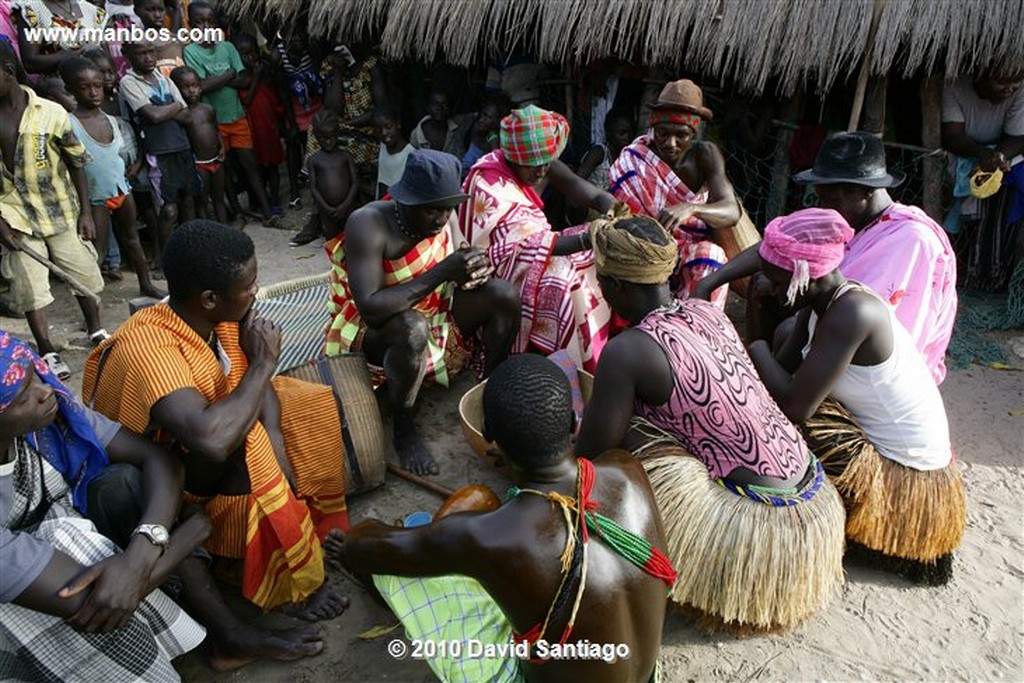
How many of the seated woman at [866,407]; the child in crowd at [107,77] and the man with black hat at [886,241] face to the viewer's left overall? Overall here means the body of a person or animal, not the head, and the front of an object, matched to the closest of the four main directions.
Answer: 2

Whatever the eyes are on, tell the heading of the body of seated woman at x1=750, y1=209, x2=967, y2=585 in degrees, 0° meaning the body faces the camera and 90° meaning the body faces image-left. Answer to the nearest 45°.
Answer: approximately 90°

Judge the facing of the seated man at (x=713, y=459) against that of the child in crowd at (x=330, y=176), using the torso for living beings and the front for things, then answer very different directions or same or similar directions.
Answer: very different directions

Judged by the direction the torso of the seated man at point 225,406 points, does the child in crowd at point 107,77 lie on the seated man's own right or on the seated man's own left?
on the seated man's own left

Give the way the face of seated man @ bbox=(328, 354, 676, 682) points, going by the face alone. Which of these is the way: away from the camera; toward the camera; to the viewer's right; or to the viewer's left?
away from the camera

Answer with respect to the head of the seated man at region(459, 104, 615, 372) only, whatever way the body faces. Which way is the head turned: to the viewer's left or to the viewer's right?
to the viewer's right

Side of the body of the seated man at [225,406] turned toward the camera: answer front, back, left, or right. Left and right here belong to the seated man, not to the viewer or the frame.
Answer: right

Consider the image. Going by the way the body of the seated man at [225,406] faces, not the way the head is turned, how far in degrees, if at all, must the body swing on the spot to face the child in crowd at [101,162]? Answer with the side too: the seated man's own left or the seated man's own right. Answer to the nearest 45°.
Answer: approximately 90° to the seated man's own left

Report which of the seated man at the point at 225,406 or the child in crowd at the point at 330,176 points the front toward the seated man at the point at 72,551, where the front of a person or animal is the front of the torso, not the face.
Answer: the child in crowd

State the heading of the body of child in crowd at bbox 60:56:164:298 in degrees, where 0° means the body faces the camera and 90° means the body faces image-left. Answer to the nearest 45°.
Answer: approximately 315°

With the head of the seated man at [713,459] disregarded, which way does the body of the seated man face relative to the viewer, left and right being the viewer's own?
facing away from the viewer and to the left of the viewer

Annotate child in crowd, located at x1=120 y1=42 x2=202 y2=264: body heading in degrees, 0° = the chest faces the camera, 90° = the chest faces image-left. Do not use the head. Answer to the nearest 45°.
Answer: approximately 315°
